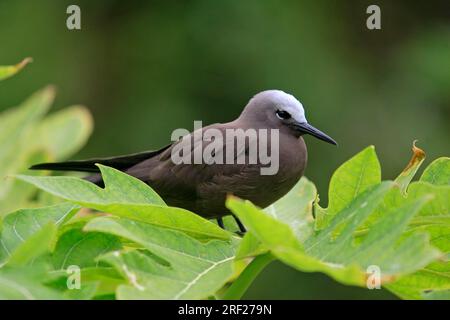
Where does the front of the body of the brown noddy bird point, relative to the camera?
to the viewer's right

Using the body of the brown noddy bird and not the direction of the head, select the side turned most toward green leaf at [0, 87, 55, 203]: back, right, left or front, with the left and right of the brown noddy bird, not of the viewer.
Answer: back
